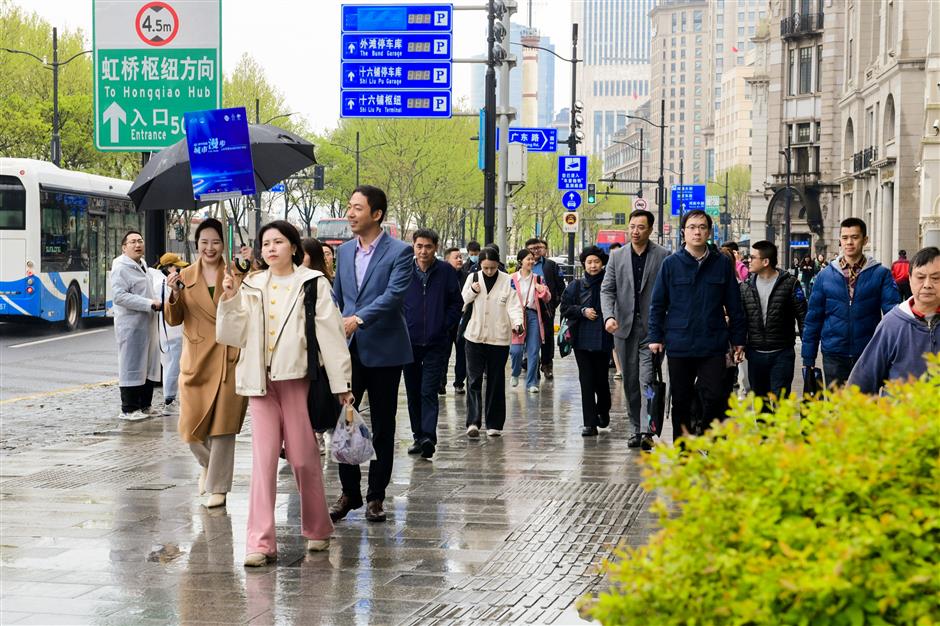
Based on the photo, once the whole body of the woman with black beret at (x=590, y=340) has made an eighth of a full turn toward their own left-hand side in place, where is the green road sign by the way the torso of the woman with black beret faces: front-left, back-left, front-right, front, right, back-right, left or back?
back-right

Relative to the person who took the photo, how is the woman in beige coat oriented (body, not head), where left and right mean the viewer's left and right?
facing the viewer

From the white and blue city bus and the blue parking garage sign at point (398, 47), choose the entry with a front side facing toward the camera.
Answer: the blue parking garage sign

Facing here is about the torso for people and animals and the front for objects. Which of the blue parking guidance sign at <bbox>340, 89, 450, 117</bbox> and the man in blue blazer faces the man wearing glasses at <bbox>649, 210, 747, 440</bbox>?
the blue parking guidance sign

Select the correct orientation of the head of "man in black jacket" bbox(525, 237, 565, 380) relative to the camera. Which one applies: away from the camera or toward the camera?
toward the camera

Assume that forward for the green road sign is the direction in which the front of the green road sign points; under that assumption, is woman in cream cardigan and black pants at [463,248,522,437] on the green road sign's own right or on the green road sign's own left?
on the green road sign's own left

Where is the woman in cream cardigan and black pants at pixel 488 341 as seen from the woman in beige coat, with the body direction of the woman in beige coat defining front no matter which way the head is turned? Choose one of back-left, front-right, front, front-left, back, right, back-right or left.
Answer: back-left

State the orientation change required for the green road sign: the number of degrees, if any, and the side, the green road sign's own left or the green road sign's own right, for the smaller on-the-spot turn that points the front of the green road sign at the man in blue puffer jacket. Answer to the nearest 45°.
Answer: approximately 45° to the green road sign's own left

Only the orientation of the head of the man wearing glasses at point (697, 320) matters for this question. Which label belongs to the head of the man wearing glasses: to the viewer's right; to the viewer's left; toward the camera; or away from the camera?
toward the camera

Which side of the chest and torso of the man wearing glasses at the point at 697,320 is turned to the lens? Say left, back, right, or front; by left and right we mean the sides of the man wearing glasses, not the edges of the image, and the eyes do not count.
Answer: front

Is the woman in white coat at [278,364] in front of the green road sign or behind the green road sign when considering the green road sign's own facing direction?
in front

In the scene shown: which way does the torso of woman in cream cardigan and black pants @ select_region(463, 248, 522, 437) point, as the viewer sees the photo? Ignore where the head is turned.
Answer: toward the camera

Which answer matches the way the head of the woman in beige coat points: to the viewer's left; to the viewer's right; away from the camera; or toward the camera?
toward the camera

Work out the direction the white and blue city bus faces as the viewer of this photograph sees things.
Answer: facing away from the viewer and to the right of the viewer

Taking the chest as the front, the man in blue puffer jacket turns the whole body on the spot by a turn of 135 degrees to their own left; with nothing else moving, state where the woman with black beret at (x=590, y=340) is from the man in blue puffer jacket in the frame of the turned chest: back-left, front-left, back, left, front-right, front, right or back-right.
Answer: left

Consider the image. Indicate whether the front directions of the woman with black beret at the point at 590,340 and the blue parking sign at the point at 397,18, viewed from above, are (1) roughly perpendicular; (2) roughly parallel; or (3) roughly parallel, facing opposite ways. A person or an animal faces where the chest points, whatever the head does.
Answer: roughly parallel

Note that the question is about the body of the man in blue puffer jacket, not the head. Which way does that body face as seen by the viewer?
toward the camera

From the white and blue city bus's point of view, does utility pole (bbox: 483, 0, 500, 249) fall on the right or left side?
on its right

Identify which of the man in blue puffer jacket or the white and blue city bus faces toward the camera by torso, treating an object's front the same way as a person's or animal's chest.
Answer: the man in blue puffer jacket

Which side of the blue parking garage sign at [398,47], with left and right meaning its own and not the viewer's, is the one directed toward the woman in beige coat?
front

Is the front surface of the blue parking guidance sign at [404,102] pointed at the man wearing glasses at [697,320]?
yes
